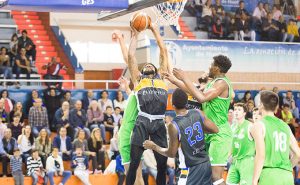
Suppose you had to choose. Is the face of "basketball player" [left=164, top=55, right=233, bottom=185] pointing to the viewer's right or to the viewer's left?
to the viewer's left

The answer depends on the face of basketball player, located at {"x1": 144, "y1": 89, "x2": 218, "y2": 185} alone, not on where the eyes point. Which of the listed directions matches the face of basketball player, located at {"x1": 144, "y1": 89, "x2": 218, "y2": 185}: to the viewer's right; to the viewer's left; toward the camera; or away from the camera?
away from the camera

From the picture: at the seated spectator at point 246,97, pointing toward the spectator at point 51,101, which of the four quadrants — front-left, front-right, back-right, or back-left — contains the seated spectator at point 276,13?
back-right

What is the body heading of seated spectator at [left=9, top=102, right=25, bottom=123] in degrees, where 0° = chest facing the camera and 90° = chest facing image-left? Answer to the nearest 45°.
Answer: approximately 0°

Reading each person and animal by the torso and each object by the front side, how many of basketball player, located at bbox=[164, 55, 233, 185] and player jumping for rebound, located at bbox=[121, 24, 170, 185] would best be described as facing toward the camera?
1

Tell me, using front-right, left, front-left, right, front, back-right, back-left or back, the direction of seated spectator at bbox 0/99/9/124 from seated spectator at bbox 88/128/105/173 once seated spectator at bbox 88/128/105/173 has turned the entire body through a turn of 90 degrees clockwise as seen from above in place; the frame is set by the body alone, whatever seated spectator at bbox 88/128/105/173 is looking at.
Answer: front-right

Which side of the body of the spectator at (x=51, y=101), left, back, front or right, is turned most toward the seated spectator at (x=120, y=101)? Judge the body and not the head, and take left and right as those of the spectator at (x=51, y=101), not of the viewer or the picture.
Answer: left

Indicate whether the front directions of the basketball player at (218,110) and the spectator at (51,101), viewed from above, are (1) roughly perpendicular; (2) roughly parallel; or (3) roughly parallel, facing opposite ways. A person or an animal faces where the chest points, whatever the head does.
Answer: roughly perpendicular

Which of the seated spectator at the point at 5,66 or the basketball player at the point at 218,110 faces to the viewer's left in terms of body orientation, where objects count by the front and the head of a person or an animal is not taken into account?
the basketball player
